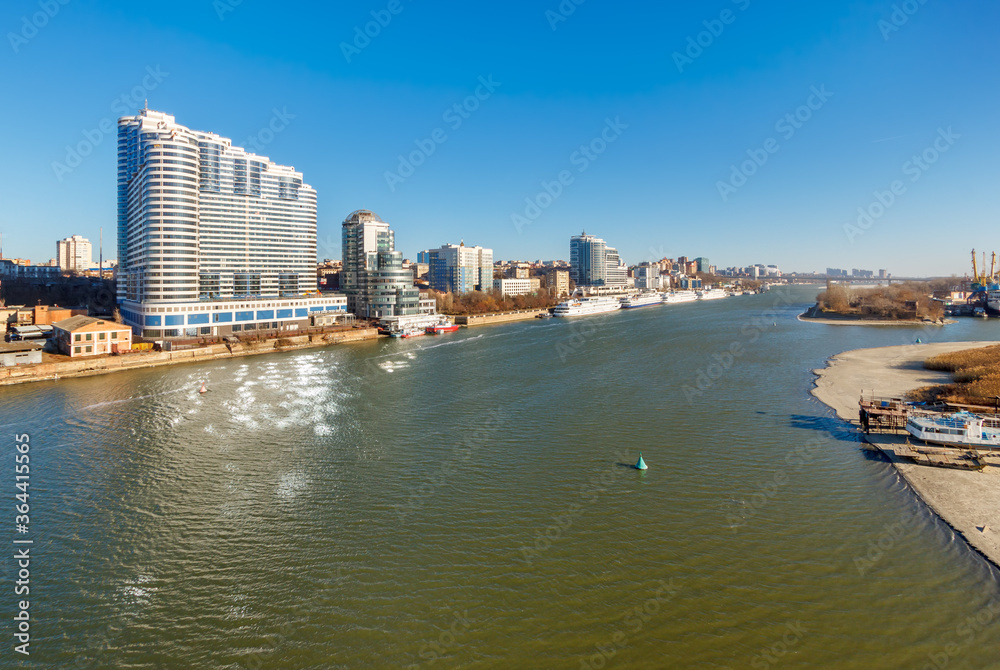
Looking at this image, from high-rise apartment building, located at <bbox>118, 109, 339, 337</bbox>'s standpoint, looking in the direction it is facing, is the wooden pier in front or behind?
in front

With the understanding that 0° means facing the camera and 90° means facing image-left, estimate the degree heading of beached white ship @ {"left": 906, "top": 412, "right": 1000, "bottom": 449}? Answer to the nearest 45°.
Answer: approximately 90°

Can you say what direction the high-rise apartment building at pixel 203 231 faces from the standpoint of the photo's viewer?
facing the viewer and to the right of the viewer

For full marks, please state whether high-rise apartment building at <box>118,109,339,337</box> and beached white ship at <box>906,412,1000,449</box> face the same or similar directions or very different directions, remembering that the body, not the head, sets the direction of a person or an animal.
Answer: very different directions

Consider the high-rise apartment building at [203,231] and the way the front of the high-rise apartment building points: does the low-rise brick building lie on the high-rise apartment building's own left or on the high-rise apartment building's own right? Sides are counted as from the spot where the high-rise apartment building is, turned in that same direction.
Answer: on the high-rise apartment building's own right

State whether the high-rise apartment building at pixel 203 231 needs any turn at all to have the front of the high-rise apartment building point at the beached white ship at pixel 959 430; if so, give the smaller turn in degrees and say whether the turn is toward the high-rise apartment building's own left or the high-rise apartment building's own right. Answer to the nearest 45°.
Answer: approximately 45° to the high-rise apartment building's own right

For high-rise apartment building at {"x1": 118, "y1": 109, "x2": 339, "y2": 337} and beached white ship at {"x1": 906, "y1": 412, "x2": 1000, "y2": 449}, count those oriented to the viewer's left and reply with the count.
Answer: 1
